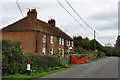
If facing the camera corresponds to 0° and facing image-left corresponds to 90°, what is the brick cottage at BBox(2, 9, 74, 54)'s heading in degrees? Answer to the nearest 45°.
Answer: approximately 315°
